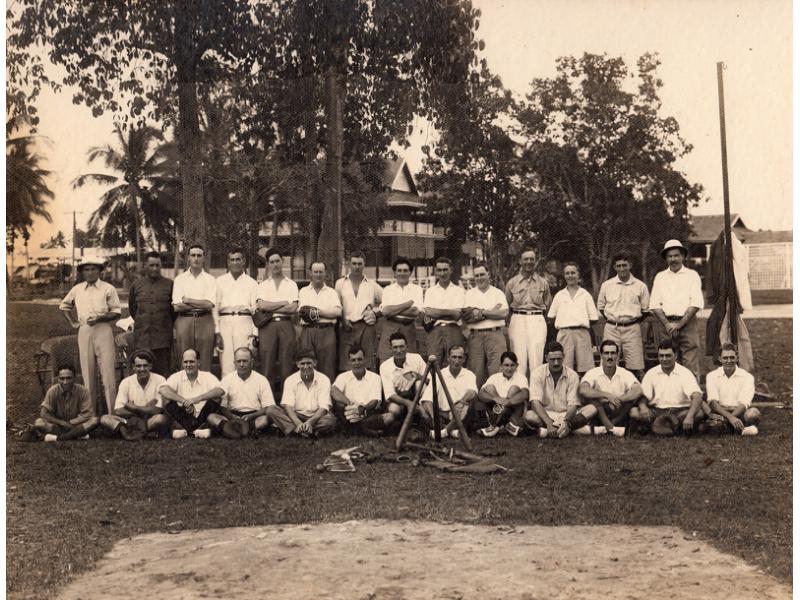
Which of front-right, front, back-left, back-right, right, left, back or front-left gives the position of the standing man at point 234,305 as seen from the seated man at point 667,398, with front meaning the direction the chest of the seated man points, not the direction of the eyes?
right

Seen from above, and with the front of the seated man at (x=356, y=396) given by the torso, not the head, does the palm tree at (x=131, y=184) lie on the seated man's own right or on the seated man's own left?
on the seated man's own right

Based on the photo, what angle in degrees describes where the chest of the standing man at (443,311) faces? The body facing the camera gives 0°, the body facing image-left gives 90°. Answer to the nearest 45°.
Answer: approximately 0°

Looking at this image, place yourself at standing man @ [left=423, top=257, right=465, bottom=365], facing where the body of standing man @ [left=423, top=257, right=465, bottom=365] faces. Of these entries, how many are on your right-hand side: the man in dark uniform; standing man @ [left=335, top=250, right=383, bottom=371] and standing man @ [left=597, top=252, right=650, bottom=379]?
2

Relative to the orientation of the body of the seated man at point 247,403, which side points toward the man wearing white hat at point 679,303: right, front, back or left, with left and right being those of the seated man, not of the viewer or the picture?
left
